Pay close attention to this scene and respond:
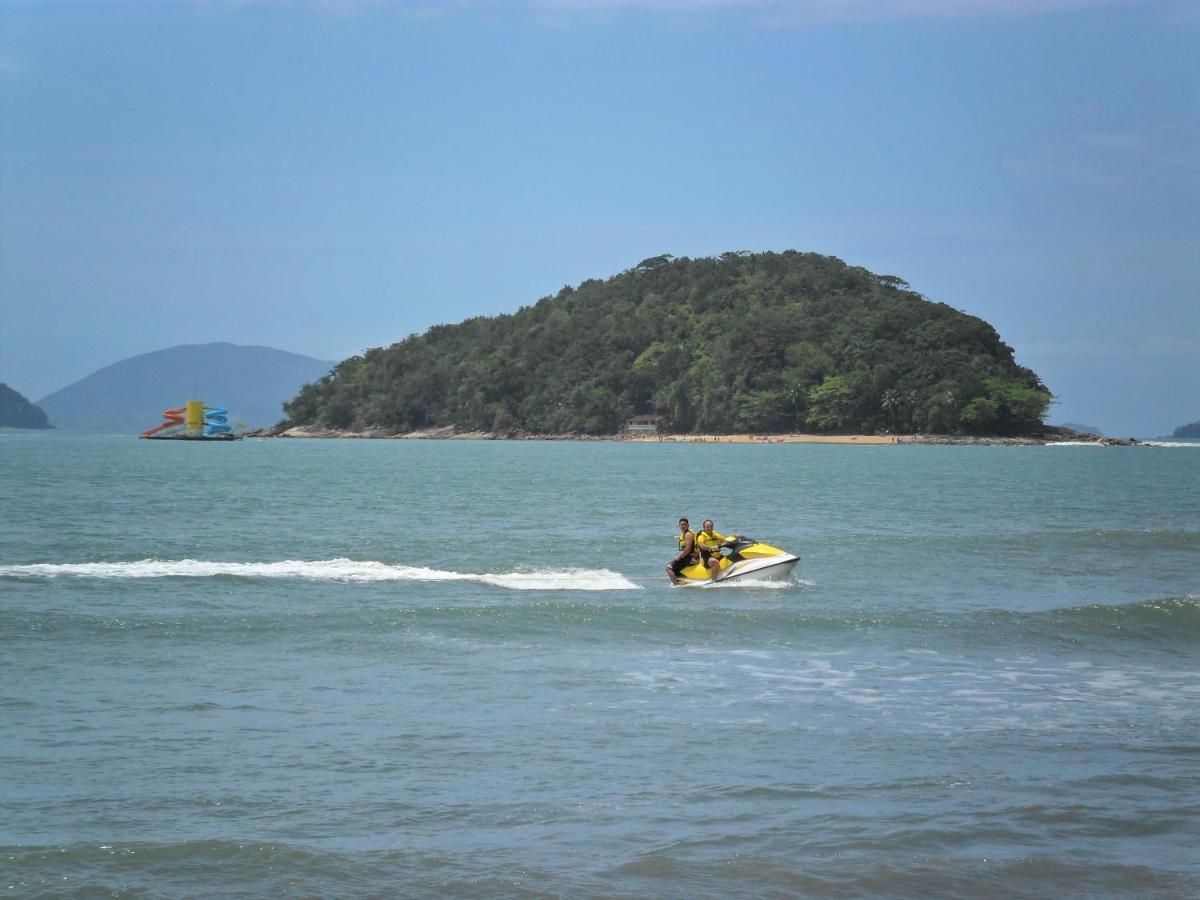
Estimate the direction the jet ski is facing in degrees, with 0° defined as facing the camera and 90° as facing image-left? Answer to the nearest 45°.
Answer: approximately 270°
